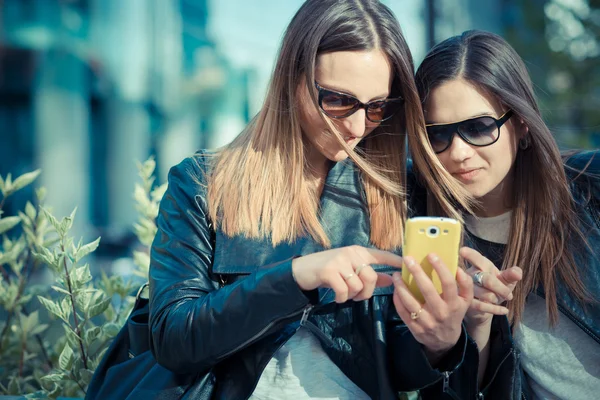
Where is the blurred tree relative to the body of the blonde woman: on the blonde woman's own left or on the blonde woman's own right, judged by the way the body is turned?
on the blonde woman's own left

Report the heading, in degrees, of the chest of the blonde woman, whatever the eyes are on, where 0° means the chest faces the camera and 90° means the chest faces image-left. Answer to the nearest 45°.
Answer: approximately 315°

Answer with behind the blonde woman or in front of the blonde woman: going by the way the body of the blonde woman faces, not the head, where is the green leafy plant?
behind
